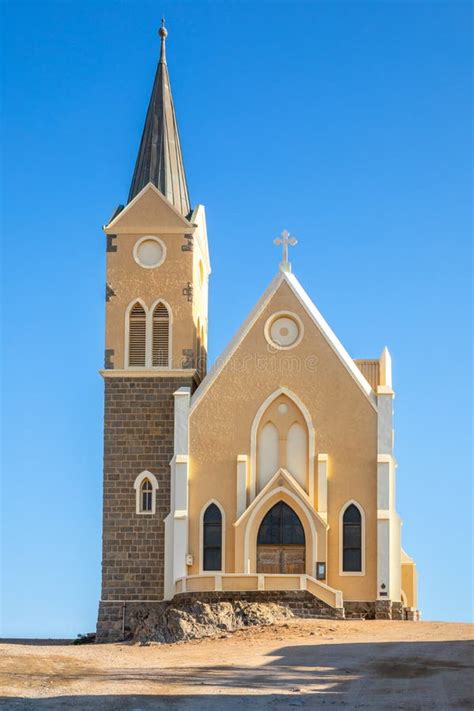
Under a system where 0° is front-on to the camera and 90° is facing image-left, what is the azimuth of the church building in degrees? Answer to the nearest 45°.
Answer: approximately 0°
